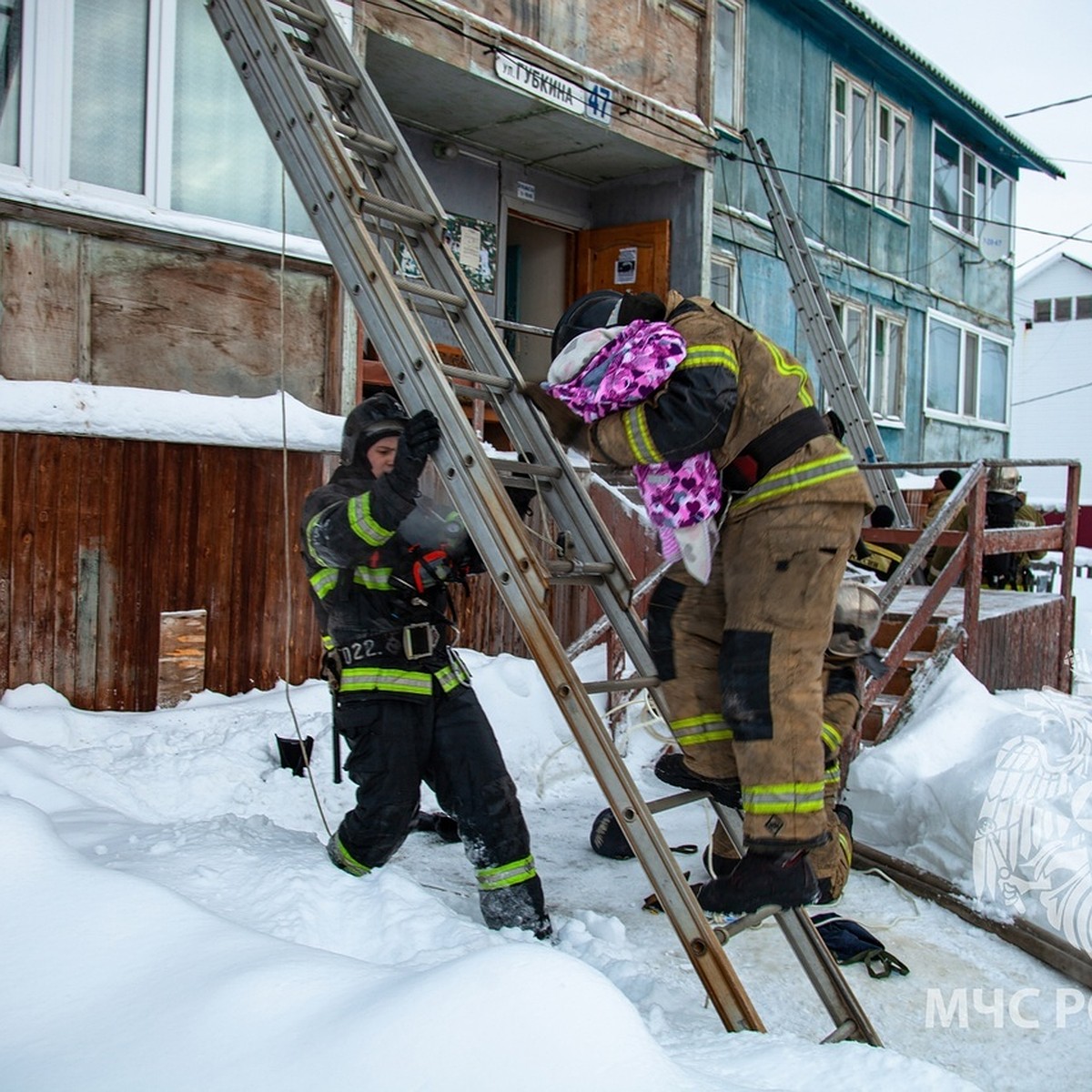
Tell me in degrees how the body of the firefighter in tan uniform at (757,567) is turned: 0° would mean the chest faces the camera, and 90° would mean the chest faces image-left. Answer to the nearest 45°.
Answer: approximately 90°

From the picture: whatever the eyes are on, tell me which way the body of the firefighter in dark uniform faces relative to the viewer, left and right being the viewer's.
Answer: facing the viewer and to the right of the viewer

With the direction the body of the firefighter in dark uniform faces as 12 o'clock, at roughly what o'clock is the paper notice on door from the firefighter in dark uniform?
The paper notice on door is roughly at 8 o'clock from the firefighter in dark uniform.

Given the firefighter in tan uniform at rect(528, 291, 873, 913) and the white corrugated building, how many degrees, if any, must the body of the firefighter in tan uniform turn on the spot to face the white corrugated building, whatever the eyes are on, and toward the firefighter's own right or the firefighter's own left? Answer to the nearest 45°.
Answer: approximately 90° to the firefighter's own right

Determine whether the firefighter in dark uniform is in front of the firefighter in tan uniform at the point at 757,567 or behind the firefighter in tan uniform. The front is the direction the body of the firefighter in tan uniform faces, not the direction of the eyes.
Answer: in front

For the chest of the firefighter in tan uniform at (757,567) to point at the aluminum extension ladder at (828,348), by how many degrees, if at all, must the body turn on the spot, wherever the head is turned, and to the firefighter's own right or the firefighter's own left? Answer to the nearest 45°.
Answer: approximately 90° to the firefighter's own right

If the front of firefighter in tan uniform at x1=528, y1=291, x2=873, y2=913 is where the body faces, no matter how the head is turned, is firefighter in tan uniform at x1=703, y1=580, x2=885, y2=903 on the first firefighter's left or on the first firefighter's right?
on the first firefighter's right
